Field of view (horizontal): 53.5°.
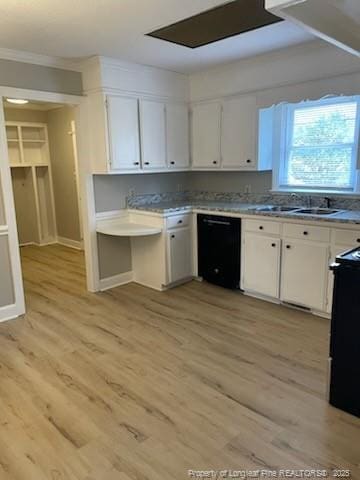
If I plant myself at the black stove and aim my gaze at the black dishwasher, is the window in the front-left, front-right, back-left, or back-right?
front-right

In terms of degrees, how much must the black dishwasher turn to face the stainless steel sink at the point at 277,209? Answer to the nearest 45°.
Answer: approximately 135° to its left

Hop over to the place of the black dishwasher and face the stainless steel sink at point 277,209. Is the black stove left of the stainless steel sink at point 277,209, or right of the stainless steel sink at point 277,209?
right

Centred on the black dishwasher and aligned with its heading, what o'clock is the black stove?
The black stove is roughly at 10 o'clock from the black dishwasher.

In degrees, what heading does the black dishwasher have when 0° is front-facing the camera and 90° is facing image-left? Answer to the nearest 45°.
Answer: approximately 45°
